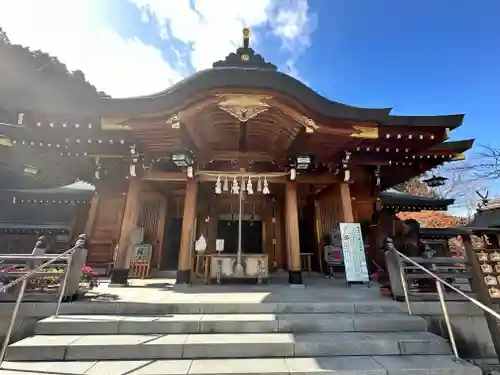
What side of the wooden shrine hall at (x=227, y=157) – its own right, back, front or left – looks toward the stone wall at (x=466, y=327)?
front

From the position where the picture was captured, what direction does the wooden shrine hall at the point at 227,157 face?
facing the viewer

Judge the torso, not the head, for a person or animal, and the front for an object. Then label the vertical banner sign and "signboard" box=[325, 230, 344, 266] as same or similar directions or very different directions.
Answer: same or similar directions

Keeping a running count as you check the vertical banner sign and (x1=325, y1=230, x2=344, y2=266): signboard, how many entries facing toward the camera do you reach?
2

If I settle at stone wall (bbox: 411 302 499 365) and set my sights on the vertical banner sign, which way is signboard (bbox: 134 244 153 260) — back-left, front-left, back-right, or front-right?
front-left

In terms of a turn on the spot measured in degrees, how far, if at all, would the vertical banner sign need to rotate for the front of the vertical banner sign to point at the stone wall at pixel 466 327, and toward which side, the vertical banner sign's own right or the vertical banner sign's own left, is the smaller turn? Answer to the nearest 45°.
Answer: approximately 45° to the vertical banner sign's own left

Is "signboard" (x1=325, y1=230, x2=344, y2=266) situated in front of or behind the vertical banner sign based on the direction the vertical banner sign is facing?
behind

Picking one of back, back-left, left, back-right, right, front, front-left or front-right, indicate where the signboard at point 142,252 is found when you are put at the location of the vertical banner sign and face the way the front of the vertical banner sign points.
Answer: right

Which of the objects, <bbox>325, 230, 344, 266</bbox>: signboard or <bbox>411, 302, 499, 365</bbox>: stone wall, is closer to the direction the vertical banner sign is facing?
the stone wall

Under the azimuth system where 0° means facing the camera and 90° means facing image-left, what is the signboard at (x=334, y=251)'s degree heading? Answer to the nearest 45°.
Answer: approximately 0°

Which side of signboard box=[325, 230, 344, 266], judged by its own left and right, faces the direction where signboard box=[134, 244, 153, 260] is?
right
